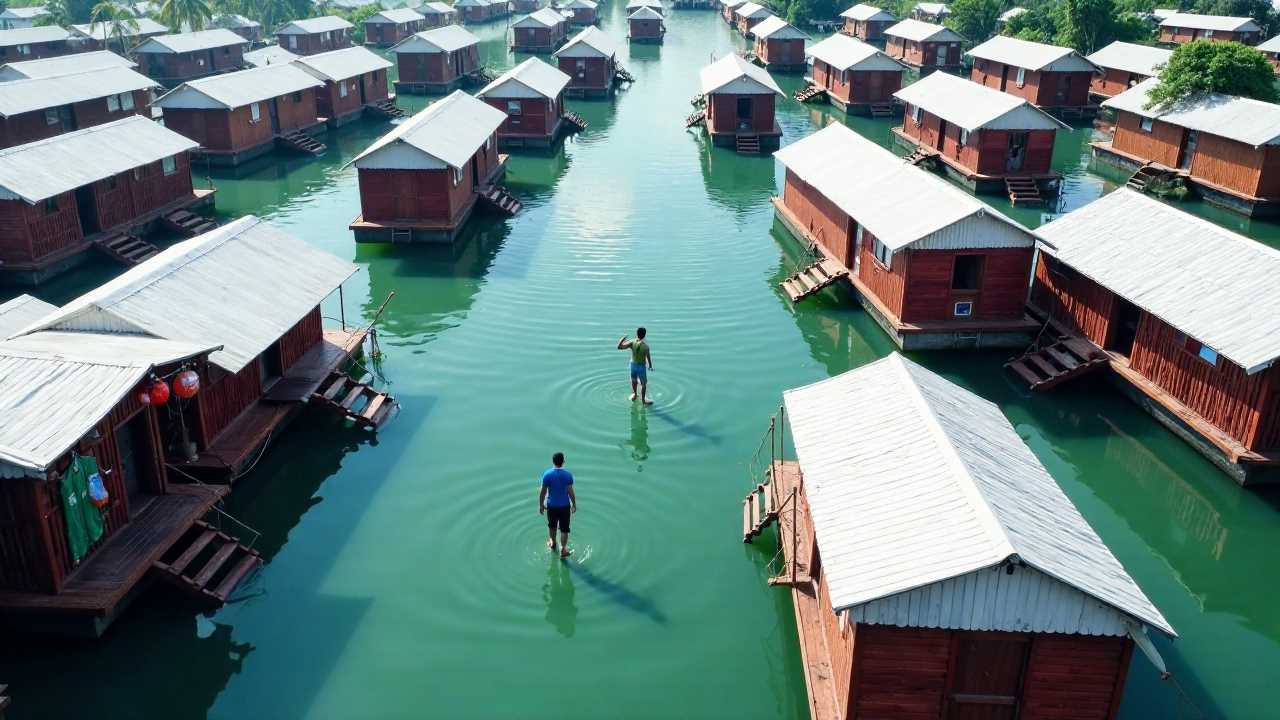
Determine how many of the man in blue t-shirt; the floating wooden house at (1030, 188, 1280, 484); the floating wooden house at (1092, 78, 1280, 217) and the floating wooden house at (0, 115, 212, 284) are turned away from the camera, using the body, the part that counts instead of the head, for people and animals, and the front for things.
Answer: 1

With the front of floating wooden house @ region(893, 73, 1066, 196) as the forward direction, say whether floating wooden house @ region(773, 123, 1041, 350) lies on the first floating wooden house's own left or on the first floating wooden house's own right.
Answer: on the first floating wooden house's own right

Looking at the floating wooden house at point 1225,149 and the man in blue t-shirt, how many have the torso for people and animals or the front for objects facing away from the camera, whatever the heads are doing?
1

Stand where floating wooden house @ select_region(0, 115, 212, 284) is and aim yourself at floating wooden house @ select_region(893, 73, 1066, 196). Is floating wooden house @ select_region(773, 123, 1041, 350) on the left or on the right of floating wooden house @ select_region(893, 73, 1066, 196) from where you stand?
right

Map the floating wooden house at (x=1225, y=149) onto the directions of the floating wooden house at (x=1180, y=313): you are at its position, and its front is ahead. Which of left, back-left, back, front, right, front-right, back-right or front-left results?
back-right

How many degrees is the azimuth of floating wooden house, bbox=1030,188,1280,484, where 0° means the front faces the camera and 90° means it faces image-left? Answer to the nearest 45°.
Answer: approximately 45°

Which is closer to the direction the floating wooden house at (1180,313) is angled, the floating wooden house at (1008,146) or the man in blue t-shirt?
the man in blue t-shirt

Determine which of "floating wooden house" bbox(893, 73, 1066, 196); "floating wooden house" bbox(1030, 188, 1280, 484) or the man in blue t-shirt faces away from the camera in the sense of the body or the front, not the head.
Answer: the man in blue t-shirt

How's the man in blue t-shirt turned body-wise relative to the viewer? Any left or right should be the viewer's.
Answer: facing away from the viewer

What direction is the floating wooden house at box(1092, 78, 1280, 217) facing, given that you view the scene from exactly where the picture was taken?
facing the viewer and to the left of the viewer

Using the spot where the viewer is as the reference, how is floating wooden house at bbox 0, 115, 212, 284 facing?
facing the viewer and to the right of the viewer

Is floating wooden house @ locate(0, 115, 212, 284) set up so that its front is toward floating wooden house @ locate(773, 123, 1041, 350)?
yes

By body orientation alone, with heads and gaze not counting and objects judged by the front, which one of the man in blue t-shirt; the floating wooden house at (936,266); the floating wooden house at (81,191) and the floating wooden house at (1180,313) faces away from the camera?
the man in blue t-shirt

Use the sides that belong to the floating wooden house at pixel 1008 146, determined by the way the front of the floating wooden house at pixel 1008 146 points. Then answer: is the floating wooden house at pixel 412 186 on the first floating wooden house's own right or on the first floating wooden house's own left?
on the first floating wooden house's own right
